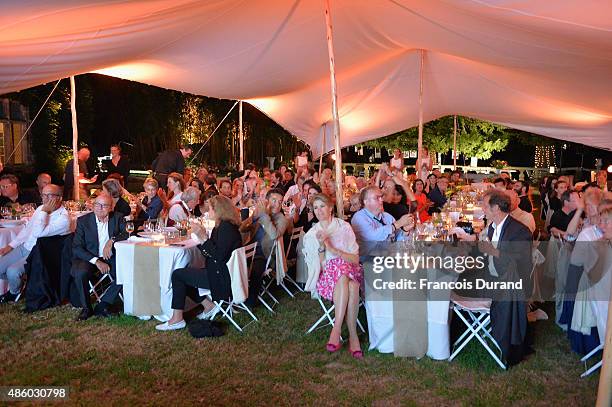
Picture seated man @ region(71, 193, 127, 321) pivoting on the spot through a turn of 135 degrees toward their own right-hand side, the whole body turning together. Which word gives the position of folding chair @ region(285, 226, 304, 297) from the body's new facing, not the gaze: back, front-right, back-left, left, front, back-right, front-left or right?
back-right

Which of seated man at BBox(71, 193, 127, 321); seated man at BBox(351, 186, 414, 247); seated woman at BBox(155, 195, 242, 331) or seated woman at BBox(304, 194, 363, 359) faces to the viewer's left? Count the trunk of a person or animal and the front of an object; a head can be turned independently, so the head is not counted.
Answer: seated woman at BBox(155, 195, 242, 331)

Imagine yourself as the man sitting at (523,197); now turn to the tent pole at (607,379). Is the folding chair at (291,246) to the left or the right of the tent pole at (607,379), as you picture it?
right

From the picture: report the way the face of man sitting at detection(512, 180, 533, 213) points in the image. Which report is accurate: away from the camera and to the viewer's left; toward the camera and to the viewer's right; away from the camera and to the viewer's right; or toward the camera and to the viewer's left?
toward the camera and to the viewer's left

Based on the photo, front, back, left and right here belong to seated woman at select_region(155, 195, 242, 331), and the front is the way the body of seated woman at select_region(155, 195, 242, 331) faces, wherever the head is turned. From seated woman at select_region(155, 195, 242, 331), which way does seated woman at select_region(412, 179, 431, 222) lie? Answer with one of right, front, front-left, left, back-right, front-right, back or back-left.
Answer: back-right

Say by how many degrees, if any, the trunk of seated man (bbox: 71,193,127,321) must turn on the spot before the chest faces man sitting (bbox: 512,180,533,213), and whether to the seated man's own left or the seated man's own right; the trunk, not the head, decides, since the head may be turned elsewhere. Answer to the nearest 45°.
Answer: approximately 90° to the seated man's own left

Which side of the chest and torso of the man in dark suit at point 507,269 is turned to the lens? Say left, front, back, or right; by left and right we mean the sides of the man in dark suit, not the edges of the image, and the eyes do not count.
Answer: left

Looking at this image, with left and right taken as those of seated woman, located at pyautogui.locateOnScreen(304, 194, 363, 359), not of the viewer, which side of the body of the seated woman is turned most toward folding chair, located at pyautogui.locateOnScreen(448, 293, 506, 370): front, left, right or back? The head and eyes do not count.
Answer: left

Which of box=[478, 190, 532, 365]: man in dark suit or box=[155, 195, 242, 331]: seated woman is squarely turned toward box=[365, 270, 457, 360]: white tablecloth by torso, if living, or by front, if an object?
the man in dark suit

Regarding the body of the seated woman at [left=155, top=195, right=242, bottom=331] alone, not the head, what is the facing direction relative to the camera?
to the viewer's left

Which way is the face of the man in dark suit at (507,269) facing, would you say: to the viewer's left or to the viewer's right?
to the viewer's left

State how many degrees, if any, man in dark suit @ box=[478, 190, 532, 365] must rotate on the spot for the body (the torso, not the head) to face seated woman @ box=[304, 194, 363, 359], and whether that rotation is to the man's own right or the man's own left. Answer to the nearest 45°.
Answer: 0° — they already face them

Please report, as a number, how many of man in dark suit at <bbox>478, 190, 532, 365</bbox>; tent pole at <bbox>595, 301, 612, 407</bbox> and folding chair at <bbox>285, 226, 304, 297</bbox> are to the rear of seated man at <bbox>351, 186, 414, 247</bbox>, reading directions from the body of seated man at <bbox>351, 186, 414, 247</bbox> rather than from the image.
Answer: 1
